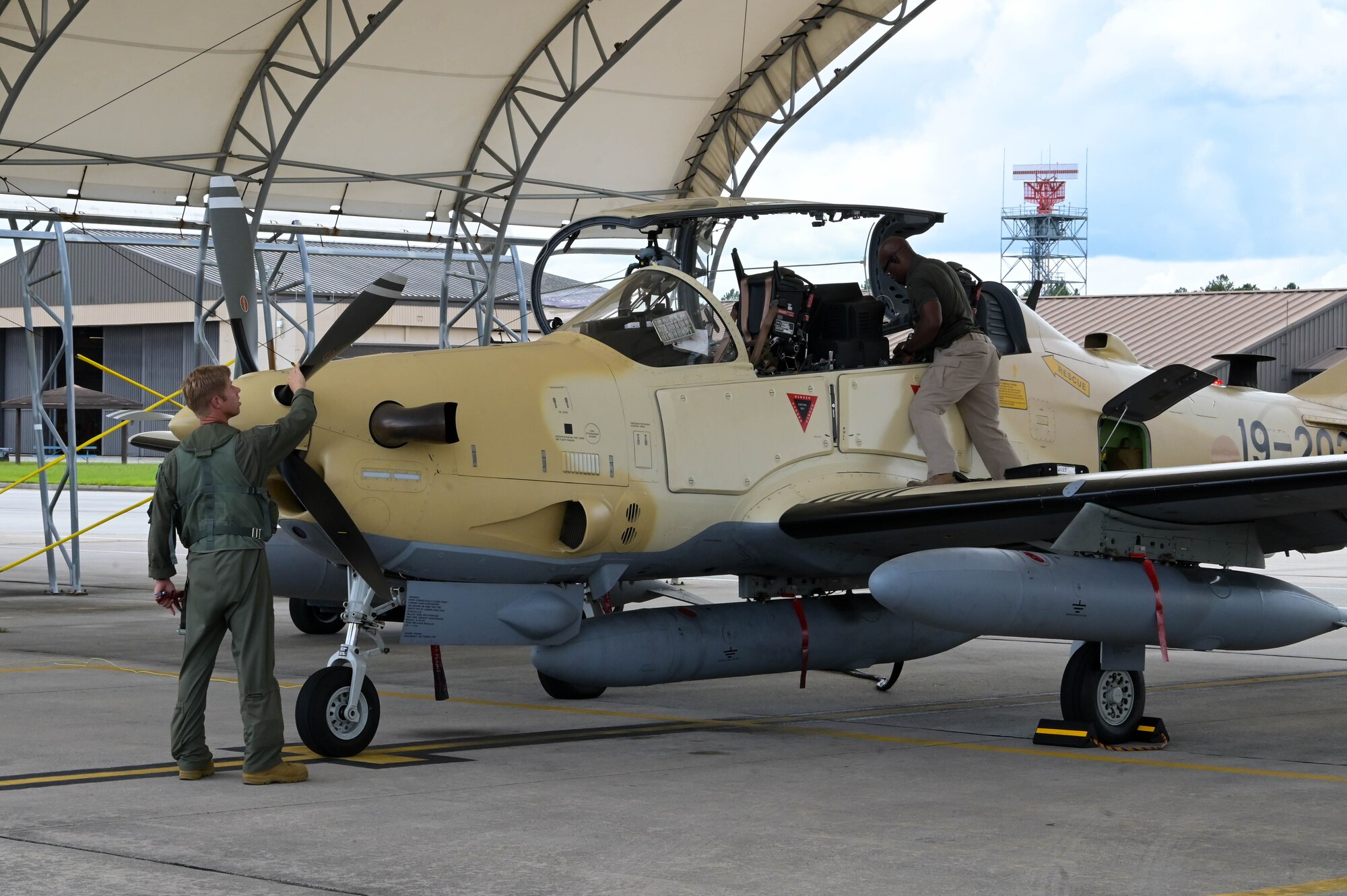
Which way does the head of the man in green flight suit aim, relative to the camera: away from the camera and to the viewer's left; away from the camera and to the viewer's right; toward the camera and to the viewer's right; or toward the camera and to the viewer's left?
away from the camera and to the viewer's right

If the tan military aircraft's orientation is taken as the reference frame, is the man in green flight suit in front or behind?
in front

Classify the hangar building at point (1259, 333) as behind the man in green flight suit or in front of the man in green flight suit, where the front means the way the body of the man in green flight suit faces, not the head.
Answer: in front

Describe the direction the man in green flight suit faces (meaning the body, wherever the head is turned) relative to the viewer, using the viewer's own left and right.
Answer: facing away from the viewer and to the right of the viewer

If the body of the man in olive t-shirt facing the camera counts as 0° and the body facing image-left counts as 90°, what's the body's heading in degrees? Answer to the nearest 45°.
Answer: approximately 90°

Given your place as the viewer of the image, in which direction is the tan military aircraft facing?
facing the viewer and to the left of the viewer

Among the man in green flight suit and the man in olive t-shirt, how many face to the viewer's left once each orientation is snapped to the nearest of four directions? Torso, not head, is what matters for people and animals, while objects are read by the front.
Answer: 1

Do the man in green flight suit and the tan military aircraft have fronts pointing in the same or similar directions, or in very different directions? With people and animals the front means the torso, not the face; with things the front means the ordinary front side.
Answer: very different directions

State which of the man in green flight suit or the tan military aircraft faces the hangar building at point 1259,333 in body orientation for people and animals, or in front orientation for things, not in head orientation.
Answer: the man in green flight suit

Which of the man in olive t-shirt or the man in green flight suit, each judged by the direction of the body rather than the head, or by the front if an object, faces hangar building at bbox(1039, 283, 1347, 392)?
the man in green flight suit

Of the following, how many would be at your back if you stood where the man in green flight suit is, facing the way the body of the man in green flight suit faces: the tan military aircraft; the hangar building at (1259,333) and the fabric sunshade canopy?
0

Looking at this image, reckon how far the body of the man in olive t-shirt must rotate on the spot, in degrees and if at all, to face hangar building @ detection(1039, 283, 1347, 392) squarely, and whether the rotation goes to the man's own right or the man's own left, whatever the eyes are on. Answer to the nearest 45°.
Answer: approximately 90° to the man's own right
